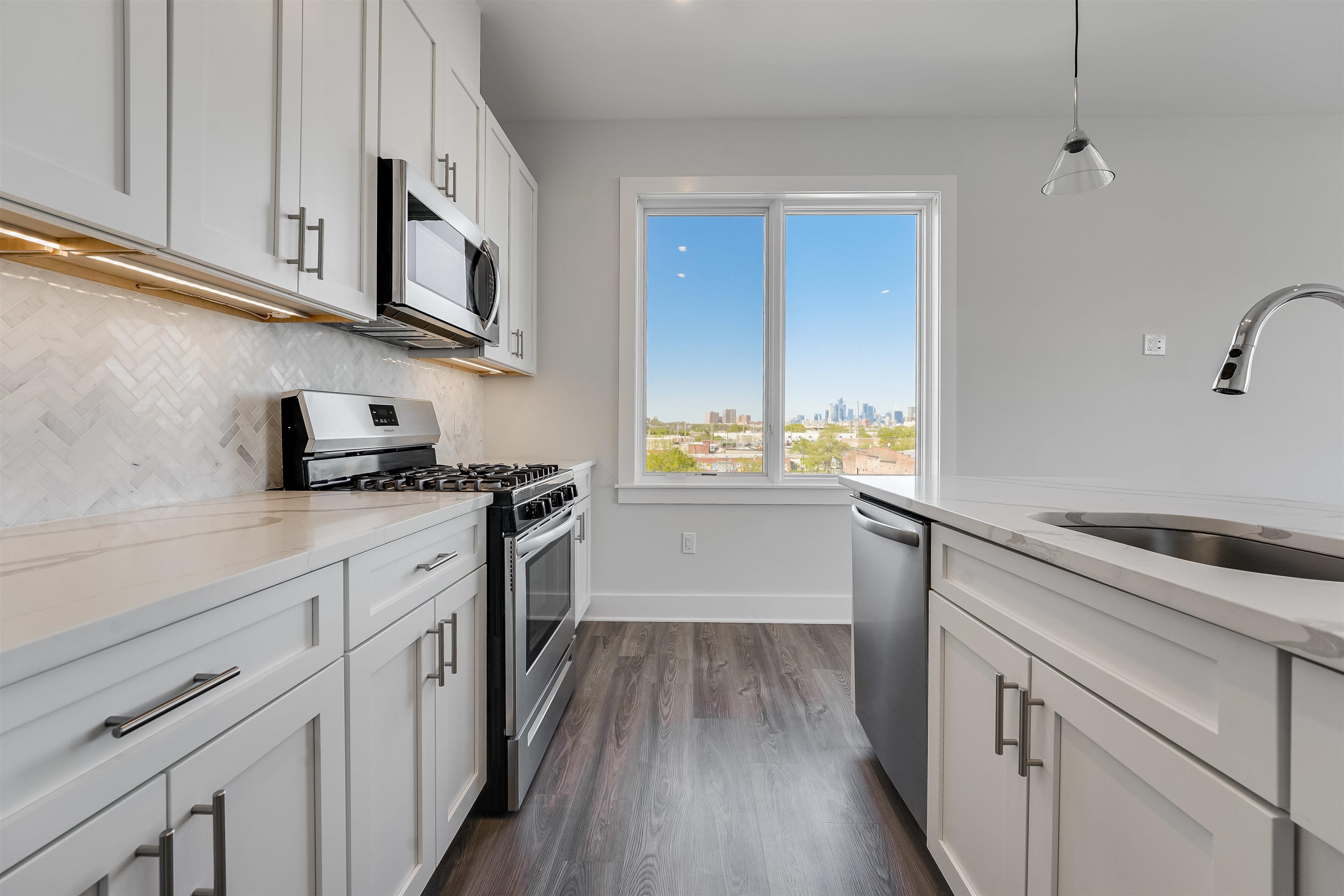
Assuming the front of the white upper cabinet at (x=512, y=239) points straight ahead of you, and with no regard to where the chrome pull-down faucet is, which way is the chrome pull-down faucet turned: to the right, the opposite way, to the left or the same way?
the opposite way

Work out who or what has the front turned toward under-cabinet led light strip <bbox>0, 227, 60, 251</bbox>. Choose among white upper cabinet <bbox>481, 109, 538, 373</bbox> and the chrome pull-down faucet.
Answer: the chrome pull-down faucet

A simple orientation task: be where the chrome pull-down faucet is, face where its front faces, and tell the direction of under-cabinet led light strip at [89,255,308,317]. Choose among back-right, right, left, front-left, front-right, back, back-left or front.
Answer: front

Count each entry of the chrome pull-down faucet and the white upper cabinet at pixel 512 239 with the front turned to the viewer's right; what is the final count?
1

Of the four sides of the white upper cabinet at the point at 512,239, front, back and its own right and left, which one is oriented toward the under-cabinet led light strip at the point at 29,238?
right

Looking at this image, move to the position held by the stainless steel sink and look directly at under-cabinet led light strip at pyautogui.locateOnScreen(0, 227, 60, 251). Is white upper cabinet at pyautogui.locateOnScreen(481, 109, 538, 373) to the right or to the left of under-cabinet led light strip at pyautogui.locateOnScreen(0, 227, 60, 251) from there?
right

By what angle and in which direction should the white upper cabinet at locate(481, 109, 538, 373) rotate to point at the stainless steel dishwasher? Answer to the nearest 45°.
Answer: approximately 45° to its right

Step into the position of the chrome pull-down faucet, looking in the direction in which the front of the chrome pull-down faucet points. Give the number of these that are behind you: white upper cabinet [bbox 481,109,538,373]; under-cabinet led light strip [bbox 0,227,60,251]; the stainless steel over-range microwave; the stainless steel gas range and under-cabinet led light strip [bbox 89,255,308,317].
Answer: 0

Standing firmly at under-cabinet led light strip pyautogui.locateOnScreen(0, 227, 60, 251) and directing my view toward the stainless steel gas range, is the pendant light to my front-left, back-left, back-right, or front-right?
front-right

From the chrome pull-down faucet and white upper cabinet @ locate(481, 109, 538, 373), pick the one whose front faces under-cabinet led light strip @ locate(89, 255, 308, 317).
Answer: the chrome pull-down faucet

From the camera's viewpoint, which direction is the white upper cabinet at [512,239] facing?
to the viewer's right

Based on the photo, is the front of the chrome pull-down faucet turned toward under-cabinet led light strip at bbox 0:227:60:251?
yes

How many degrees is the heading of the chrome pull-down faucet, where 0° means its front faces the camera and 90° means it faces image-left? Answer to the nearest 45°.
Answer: approximately 45°

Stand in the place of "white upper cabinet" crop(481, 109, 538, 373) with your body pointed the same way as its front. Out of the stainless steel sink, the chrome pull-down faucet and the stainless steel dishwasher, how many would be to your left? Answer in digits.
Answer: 0

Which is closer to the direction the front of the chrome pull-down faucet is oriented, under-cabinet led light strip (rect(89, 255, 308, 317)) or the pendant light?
the under-cabinet led light strip

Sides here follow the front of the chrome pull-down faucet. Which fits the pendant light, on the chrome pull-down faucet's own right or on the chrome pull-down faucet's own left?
on the chrome pull-down faucet's own right
